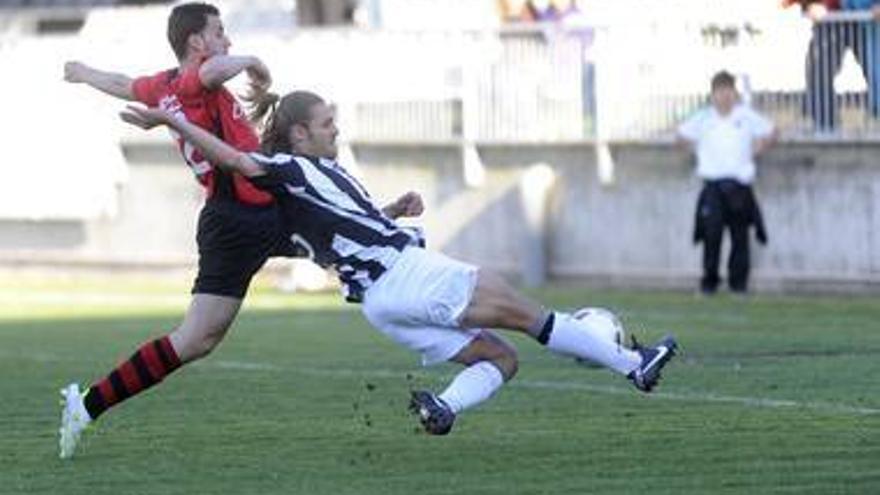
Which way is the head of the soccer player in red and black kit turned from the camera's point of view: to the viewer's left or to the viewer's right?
to the viewer's right

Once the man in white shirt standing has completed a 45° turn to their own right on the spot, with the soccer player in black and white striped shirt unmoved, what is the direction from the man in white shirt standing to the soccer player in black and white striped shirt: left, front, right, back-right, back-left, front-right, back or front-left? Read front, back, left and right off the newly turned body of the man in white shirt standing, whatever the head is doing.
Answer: front-left

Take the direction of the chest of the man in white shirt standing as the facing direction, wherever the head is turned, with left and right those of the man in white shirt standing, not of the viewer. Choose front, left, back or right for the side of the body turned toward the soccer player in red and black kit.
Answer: front

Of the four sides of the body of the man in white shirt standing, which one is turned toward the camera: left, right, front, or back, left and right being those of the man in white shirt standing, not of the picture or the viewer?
front

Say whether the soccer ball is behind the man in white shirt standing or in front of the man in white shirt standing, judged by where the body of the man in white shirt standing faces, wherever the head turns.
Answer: in front
